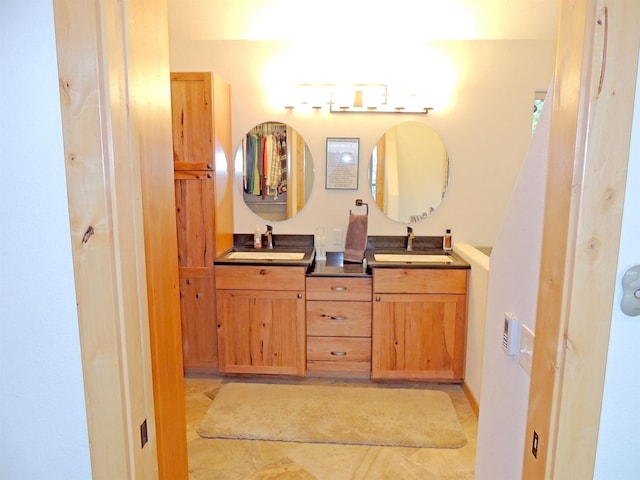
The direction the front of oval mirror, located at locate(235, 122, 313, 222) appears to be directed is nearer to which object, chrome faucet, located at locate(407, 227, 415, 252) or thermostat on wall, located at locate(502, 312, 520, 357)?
the thermostat on wall

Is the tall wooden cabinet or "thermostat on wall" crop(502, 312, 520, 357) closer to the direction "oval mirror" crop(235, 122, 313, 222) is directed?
the thermostat on wall

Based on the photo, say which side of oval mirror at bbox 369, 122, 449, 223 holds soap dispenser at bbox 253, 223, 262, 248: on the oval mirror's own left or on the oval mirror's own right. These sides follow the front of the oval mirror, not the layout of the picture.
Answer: on the oval mirror's own right

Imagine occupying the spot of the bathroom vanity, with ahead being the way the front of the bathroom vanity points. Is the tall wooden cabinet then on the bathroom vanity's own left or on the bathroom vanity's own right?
on the bathroom vanity's own right

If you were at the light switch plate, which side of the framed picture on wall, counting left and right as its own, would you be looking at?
front

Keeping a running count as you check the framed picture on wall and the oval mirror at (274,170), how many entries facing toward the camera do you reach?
2

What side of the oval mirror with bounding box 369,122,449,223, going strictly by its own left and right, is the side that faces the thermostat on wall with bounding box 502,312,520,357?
front

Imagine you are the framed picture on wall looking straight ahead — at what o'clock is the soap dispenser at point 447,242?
The soap dispenser is roughly at 9 o'clock from the framed picture on wall.

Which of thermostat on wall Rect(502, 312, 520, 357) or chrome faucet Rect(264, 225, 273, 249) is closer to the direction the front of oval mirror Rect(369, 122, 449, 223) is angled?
the thermostat on wall
